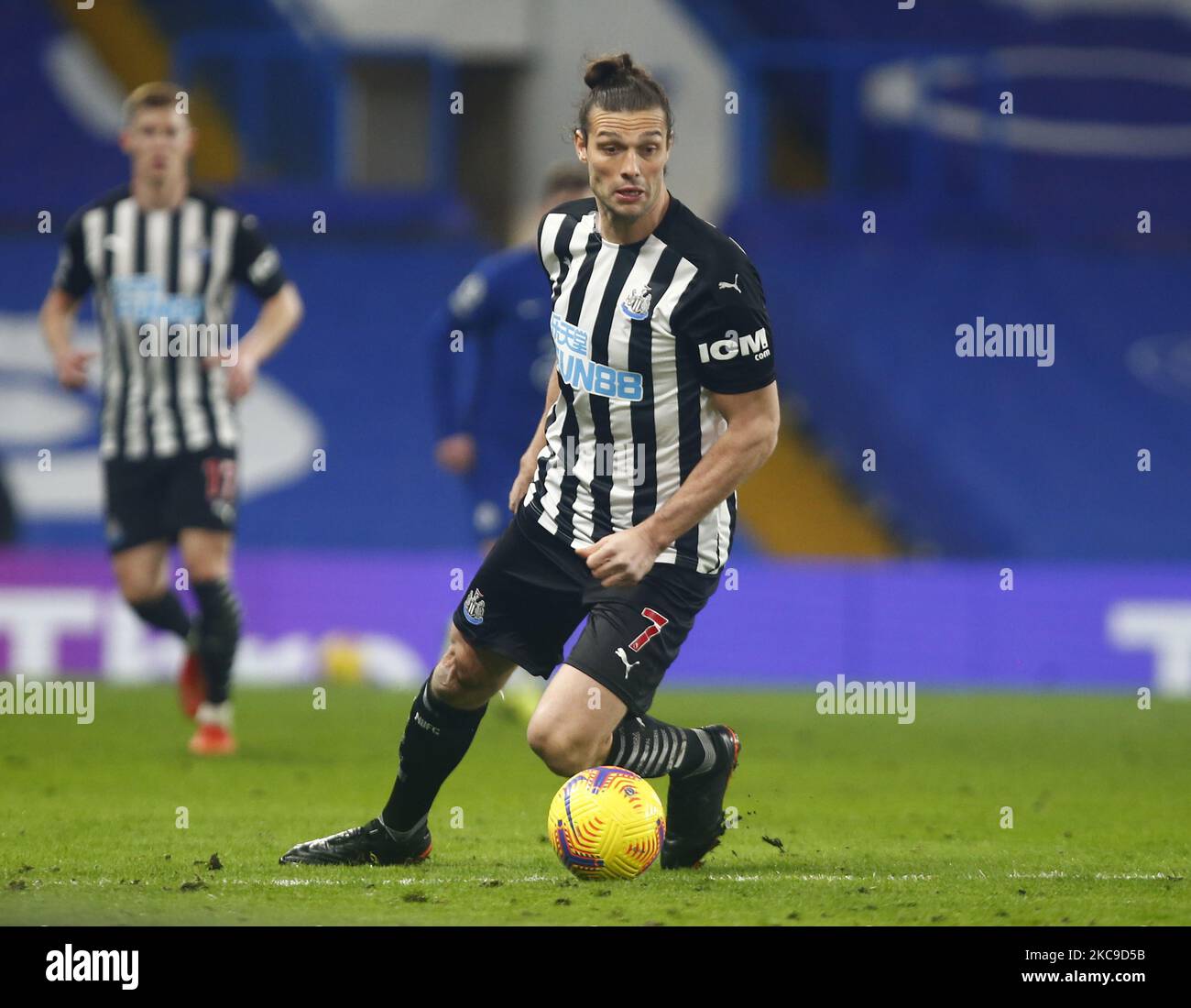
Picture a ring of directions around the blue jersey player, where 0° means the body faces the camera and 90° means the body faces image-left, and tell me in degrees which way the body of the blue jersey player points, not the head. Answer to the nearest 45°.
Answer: approximately 315°

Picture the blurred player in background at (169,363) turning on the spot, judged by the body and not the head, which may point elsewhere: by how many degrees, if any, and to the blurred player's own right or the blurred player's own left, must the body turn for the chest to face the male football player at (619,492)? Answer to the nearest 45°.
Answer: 0° — they already face them

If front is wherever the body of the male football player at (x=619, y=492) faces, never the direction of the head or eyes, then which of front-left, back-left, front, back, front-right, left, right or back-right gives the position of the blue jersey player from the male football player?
back-right

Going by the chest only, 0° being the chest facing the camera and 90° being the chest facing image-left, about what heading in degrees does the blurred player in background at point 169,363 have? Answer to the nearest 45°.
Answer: approximately 0°

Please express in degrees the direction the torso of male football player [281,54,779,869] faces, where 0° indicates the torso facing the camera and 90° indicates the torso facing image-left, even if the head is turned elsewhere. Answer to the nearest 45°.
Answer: approximately 45°

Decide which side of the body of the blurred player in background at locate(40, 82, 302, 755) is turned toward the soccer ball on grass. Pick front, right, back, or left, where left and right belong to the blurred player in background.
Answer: front

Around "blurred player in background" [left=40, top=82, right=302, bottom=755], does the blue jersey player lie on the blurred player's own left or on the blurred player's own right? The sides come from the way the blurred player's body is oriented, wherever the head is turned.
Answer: on the blurred player's own left

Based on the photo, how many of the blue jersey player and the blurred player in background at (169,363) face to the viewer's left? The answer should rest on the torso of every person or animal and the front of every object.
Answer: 0

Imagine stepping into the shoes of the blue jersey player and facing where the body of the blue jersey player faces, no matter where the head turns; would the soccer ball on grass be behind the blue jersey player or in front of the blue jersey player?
in front
